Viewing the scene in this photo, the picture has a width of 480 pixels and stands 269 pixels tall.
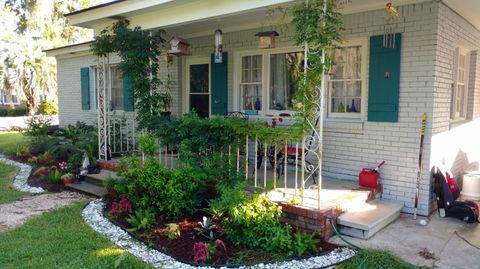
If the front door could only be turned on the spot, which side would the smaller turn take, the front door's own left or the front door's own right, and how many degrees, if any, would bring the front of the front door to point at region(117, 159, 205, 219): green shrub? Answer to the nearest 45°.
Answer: approximately 45° to the front door's own left

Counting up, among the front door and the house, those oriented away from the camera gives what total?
0

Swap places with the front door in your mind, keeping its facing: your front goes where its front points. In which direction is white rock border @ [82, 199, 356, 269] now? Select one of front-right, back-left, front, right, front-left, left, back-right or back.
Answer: front-left

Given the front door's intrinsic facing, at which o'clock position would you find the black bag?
The black bag is roughly at 9 o'clock from the front door.

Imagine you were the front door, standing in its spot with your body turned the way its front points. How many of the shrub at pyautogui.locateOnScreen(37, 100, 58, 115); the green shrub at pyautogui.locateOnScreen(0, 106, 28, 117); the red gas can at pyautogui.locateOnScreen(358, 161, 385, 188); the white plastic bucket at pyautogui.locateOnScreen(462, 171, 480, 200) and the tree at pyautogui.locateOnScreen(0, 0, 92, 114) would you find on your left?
2

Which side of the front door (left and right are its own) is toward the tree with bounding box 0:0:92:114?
right

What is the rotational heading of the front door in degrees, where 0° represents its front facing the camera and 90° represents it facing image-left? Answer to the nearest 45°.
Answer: approximately 45°

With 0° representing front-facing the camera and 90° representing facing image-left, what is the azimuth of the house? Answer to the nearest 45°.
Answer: approximately 45°

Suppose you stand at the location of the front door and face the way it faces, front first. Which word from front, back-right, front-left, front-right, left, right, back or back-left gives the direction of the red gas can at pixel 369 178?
left

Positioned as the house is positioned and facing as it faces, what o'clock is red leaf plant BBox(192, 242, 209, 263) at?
The red leaf plant is roughly at 12 o'clock from the house.

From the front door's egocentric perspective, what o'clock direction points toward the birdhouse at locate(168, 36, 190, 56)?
The birdhouse is roughly at 11 o'clock from the front door.

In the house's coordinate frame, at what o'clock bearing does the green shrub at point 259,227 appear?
The green shrub is roughly at 12 o'clock from the house.

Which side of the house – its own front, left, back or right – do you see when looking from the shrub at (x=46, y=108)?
right

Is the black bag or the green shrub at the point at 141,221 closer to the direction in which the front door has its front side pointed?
the green shrub
